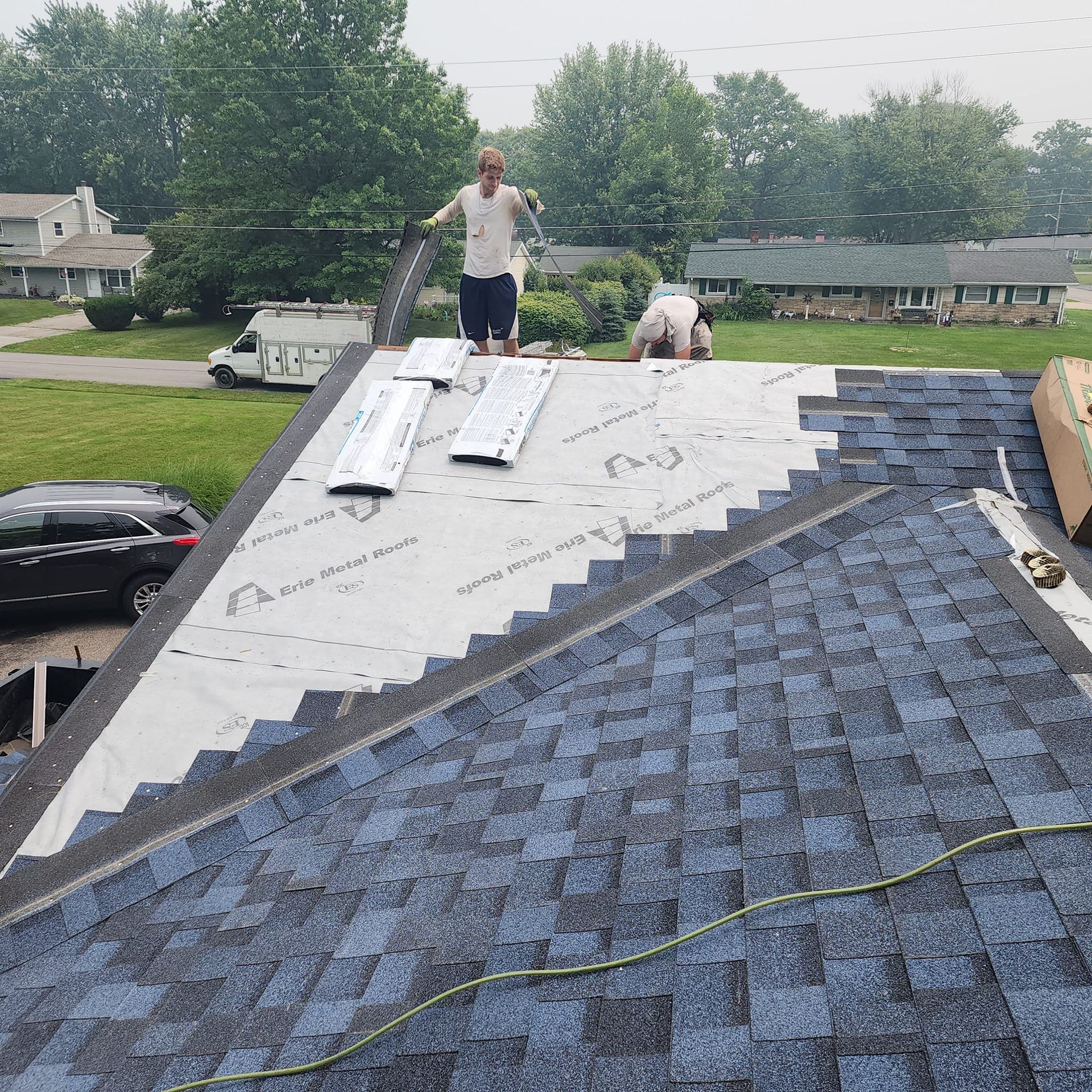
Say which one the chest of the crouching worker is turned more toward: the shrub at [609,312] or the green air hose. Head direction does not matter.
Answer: the green air hose

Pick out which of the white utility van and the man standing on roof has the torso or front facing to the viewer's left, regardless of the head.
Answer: the white utility van

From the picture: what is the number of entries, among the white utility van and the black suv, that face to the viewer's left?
2

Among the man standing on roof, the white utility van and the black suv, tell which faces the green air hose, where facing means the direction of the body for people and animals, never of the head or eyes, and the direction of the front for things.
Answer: the man standing on roof

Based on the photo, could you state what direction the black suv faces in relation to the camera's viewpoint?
facing to the left of the viewer

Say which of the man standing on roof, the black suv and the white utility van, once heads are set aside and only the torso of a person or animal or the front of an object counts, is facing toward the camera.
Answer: the man standing on roof

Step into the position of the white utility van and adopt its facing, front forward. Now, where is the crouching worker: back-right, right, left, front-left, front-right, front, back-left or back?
left

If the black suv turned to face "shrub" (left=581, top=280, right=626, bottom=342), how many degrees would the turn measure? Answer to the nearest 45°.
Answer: approximately 135° to its right

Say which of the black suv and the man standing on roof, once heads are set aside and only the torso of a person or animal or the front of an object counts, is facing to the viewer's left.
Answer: the black suv

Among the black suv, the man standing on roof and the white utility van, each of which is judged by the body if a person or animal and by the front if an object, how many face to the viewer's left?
2

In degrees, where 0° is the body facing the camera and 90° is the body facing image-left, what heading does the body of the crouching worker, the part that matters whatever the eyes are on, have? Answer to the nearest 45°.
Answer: approximately 45°

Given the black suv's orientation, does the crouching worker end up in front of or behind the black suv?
behind

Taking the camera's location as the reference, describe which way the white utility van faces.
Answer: facing to the left of the viewer
